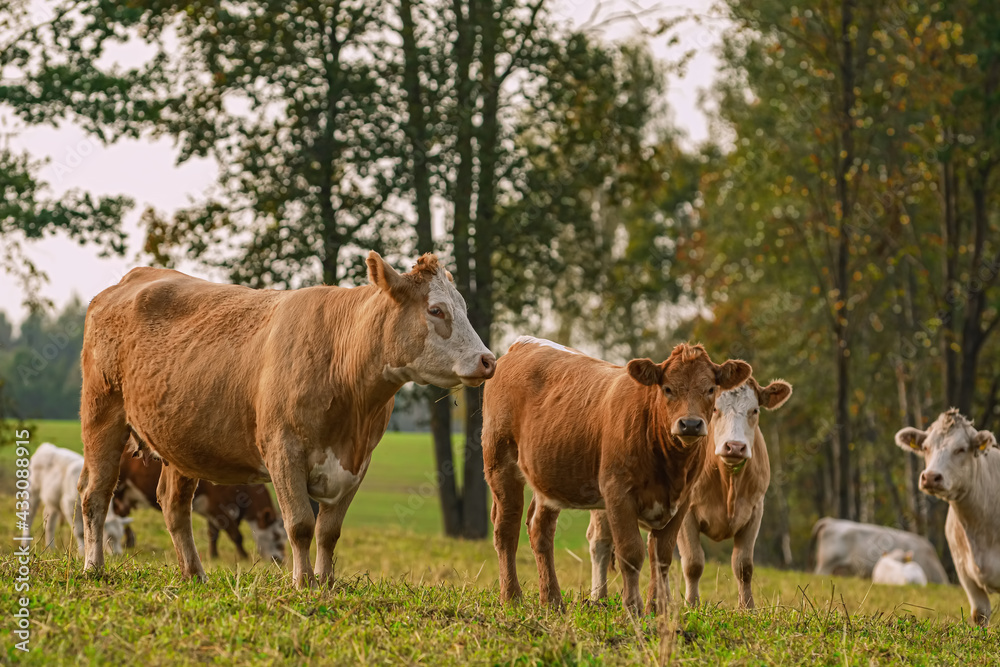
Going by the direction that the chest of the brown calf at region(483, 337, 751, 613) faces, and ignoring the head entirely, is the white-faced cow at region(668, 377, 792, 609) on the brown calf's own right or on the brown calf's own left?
on the brown calf's own left

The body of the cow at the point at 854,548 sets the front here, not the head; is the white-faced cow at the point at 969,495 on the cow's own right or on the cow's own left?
on the cow's own right

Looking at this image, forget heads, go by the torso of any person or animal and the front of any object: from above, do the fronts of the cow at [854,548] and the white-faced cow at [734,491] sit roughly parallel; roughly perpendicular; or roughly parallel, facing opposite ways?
roughly perpendicular

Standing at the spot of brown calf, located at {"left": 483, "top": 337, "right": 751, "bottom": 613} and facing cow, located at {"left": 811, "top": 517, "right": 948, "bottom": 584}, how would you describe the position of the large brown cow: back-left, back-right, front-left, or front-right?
back-left

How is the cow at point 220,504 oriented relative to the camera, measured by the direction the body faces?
to the viewer's right

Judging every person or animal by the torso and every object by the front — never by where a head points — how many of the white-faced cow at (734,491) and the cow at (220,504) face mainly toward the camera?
1

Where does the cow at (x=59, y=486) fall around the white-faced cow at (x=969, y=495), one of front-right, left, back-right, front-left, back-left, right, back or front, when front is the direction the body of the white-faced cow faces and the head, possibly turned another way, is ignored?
front-right

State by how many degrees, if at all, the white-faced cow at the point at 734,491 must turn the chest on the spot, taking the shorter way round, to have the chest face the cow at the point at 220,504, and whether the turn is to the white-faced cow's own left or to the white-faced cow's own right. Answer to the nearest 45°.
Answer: approximately 135° to the white-faced cow's own right

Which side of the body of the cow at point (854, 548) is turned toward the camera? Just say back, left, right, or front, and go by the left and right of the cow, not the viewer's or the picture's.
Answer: right

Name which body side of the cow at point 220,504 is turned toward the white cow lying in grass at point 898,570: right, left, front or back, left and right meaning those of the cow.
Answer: front
